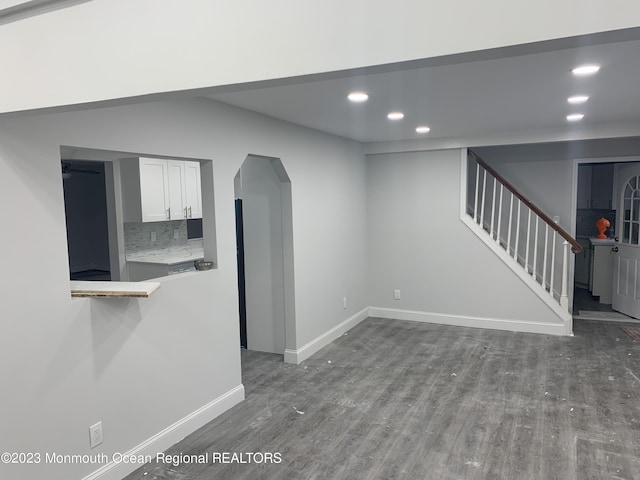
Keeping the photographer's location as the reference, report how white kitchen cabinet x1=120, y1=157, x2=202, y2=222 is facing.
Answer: facing the viewer and to the right of the viewer

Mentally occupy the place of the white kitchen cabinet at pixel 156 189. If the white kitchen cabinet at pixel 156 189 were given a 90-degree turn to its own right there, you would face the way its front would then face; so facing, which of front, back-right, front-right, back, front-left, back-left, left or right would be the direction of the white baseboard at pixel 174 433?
front-left

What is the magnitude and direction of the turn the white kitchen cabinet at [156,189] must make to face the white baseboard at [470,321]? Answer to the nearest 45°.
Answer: approximately 45° to its left

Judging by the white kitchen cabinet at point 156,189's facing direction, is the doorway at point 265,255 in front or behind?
in front
